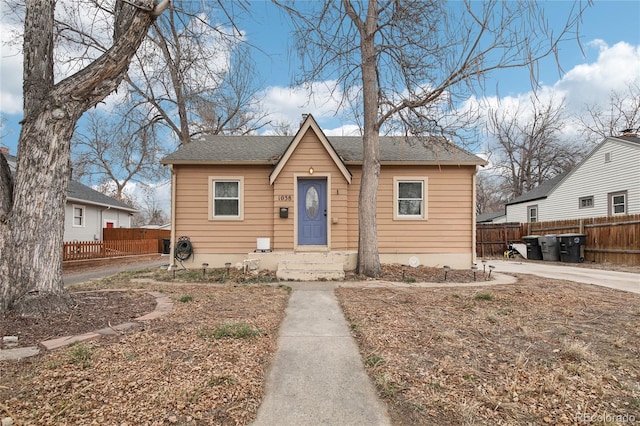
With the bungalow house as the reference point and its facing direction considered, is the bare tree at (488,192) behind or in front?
behind

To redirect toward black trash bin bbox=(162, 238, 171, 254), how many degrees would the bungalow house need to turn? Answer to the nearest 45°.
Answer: approximately 135° to its right

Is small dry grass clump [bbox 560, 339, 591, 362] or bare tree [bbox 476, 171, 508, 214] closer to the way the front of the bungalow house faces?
the small dry grass clump

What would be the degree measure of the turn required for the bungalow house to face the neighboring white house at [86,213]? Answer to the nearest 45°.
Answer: approximately 135° to its right

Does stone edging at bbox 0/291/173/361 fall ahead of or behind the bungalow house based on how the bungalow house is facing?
ahead

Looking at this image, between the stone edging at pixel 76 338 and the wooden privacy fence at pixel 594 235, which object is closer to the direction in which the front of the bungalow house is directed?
the stone edging

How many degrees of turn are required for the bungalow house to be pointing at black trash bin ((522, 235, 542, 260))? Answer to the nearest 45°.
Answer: approximately 135° to its left

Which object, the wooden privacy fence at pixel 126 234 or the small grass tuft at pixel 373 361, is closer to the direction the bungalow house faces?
the small grass tuft

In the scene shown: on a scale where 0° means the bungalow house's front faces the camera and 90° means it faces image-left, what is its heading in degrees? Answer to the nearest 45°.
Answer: approximately 0°
